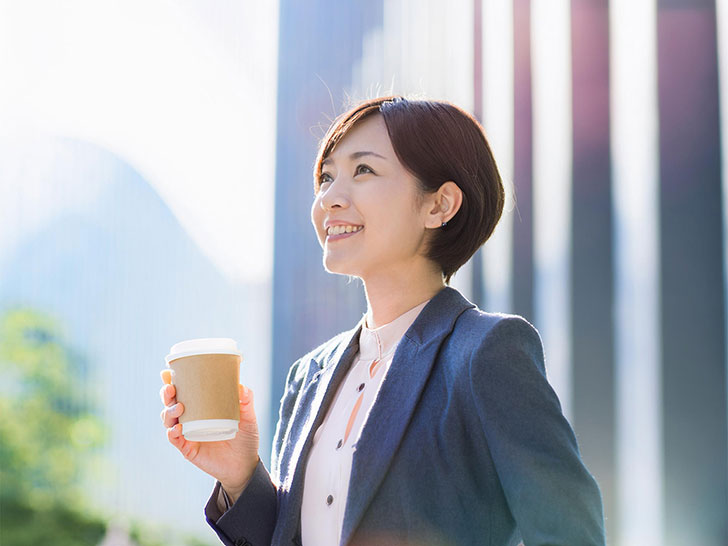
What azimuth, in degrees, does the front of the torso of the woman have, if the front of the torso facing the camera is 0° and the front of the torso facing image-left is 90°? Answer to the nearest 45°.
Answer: approximately 45°

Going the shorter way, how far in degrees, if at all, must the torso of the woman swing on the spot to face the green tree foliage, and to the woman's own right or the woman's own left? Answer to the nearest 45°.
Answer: approximately 90° to the woman's own right
